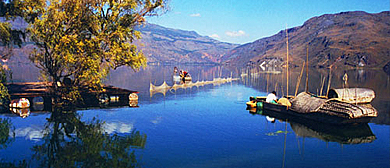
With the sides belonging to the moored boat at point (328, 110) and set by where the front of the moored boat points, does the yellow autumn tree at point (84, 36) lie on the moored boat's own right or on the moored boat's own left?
on the moored boat's own left

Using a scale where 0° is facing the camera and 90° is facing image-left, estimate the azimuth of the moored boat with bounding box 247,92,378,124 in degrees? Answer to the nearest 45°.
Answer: approximately 135°

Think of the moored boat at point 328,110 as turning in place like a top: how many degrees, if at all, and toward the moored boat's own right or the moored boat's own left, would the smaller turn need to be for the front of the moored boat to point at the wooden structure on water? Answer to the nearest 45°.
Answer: approximately 45° to the moored boat's own left
